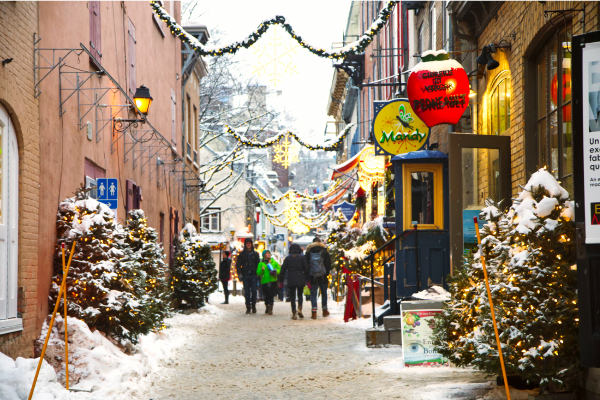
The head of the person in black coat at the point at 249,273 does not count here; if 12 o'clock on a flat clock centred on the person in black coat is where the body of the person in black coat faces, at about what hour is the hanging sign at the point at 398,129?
The hanging sign is roughly at 11 o'clock from the person in black coat.

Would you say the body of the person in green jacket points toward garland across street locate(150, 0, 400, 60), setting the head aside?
yes

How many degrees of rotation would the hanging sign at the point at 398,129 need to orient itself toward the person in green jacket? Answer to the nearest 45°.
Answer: approximately 135° to its right

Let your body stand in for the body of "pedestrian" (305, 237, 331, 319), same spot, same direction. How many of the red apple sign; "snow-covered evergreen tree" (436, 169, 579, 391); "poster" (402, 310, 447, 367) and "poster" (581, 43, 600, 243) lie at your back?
4

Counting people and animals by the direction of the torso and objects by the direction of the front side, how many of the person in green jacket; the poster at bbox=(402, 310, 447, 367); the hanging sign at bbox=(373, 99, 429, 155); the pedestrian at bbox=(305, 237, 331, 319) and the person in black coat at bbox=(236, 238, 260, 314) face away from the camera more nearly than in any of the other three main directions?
1

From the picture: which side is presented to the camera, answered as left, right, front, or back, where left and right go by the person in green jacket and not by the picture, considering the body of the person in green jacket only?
front

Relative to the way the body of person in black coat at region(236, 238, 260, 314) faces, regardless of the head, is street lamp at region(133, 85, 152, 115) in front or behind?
in front

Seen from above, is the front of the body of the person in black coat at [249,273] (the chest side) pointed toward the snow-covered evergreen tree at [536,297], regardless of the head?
yes

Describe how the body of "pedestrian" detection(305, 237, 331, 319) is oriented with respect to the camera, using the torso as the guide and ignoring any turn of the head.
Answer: away from the camera

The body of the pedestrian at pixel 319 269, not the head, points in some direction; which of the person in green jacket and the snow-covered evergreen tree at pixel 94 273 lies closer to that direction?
the person in green jacket

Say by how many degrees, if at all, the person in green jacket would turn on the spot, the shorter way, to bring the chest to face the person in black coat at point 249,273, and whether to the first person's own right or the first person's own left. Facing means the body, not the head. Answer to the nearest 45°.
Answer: approximately 135° to the first person's own right

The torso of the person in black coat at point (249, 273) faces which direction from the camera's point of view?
toward the camera

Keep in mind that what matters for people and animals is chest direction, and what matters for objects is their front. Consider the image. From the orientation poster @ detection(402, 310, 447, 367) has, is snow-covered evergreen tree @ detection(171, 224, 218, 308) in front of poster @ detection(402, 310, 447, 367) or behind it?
behind
